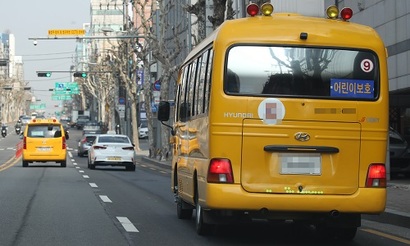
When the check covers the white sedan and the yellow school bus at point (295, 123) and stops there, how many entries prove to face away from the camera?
2

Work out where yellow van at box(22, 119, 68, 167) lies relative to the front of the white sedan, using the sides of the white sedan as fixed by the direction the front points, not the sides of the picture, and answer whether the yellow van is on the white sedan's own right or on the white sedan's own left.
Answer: on the white sedan's own left

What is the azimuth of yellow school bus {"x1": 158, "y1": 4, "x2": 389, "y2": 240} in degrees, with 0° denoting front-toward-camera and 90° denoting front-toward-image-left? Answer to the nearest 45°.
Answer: approximately 180°

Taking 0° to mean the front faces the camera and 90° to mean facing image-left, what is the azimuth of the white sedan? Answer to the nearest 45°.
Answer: approximately 180°
